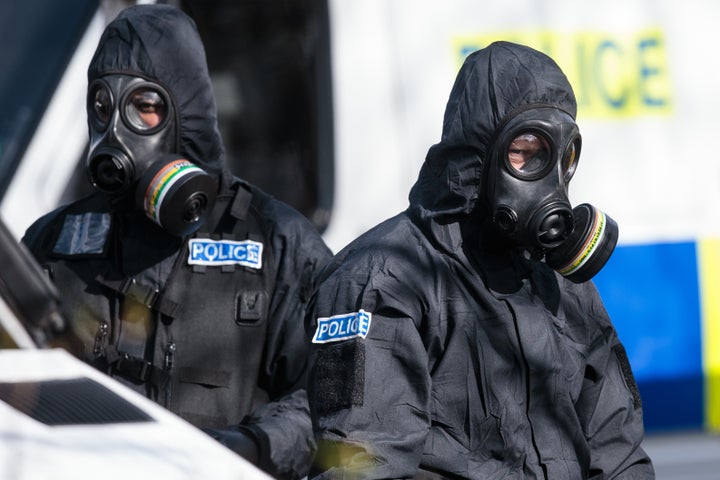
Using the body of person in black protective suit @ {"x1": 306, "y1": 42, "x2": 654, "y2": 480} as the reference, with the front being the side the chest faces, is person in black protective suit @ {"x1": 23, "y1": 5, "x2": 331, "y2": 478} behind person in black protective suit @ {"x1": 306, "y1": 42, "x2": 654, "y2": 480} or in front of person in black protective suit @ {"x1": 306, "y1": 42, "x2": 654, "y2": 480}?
behind

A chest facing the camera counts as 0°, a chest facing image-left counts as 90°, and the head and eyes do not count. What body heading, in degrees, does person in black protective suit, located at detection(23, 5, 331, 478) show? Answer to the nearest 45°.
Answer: approximately 45°

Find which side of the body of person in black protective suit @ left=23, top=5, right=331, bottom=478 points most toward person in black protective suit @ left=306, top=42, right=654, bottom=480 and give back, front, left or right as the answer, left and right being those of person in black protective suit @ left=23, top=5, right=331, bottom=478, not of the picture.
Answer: left

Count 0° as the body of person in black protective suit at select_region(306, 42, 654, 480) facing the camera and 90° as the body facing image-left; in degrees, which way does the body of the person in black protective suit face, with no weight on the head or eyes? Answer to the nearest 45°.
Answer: approximately 315°
